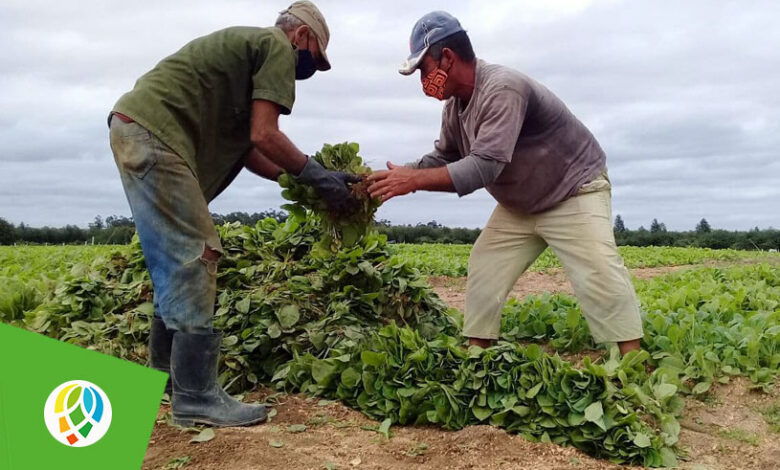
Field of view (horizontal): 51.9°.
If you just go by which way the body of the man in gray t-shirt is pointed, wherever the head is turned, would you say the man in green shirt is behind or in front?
in front

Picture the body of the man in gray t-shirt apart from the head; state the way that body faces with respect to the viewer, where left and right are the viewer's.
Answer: facing to the left of the viewer

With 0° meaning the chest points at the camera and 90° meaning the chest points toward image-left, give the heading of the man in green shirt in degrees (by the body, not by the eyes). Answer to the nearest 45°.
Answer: approximately 270°

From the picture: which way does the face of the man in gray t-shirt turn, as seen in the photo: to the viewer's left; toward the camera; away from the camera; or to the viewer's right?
to the viewer's left

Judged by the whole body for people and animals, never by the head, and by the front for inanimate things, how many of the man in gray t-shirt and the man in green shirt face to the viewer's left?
1

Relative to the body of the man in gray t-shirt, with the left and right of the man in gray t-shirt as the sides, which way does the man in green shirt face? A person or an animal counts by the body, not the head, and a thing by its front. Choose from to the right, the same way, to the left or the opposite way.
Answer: the opposite way

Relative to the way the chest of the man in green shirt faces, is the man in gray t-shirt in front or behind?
in front

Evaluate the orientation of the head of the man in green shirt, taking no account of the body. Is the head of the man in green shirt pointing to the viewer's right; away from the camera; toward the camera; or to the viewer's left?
to the viewer's right
